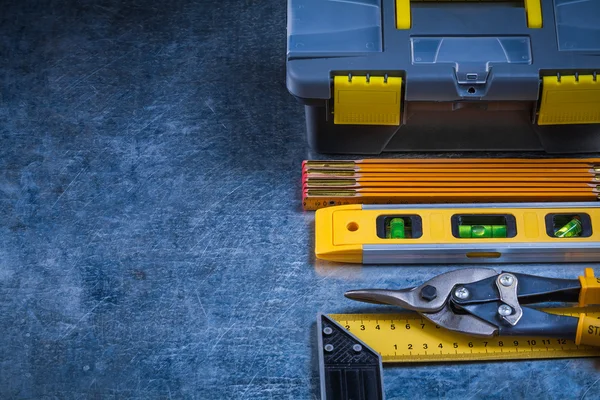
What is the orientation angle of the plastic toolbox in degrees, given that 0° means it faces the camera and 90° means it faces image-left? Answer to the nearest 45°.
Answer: approximately 0°
